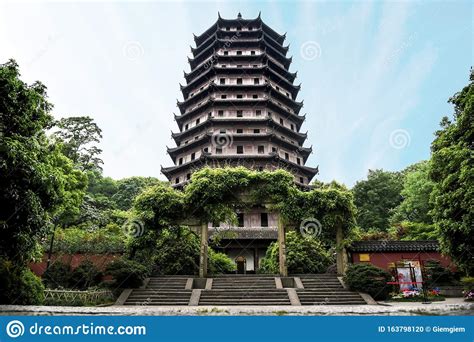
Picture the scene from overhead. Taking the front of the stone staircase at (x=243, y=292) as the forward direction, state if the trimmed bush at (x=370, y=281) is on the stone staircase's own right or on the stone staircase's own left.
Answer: on the stone staircase's own left

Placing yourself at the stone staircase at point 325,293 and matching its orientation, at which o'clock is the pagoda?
The pagoda is roughly at 5 o'clock from the stone staircase.

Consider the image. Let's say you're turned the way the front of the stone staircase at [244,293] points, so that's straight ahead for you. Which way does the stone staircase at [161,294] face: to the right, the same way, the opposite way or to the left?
the same way

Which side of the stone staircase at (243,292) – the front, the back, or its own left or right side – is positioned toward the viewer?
front

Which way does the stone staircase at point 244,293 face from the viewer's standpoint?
toward the camera

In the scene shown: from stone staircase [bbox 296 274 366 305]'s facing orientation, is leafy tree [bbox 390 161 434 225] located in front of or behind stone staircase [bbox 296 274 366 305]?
behind

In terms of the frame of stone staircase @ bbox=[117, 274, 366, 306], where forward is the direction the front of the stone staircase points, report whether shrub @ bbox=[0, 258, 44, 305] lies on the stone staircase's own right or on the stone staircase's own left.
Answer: on the stone staircase's own right

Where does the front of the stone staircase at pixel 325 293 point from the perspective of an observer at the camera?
facing the viewer

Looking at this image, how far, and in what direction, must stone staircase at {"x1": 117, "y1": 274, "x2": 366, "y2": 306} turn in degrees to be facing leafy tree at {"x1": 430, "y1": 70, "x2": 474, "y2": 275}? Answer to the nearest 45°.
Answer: approximately 90° to its left

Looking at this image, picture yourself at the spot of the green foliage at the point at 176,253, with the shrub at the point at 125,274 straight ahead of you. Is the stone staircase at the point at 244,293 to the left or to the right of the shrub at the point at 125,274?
left

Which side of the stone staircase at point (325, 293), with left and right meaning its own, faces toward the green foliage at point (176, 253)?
right
